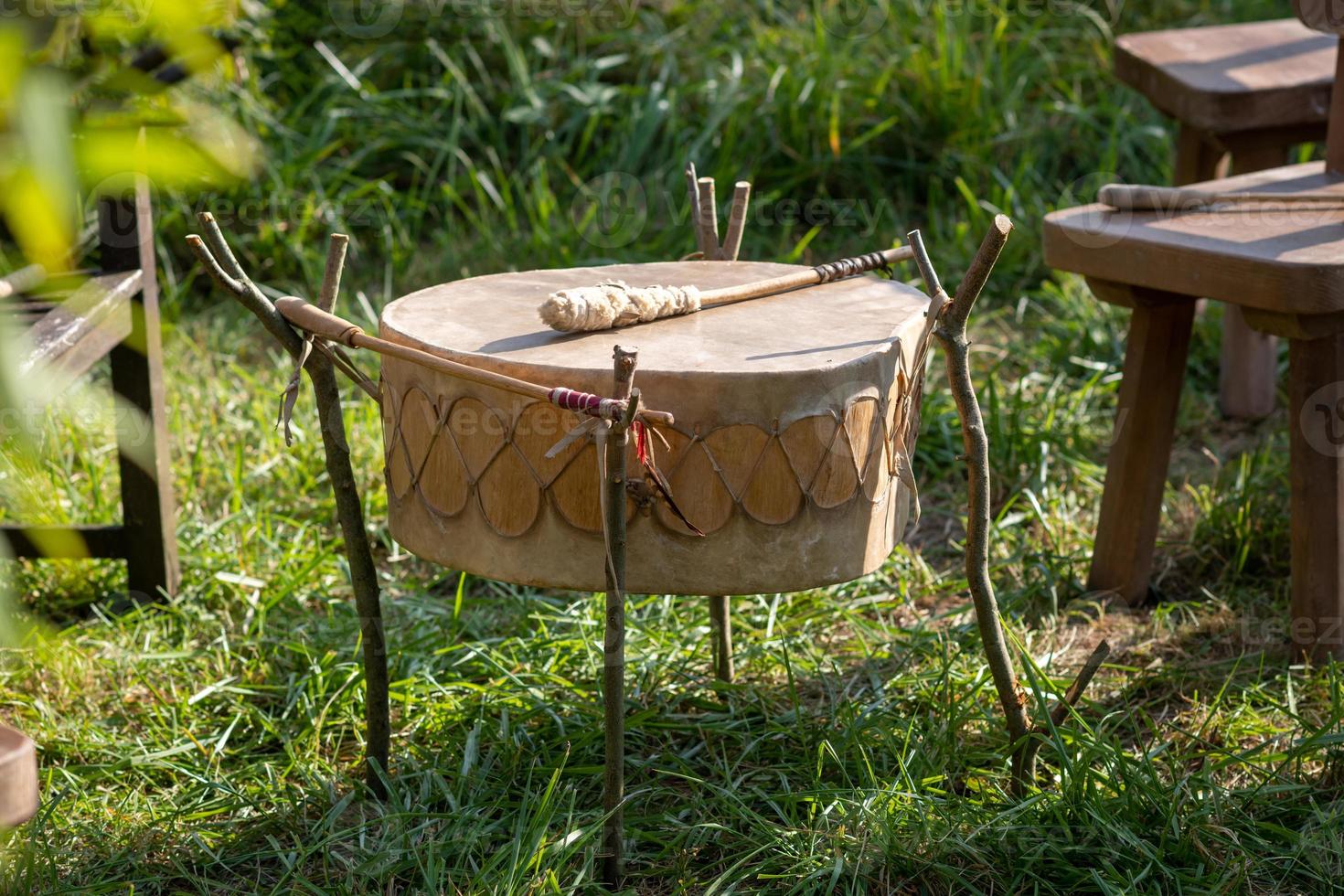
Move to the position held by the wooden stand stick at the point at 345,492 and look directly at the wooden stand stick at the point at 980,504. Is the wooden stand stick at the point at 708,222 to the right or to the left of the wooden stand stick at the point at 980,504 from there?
left

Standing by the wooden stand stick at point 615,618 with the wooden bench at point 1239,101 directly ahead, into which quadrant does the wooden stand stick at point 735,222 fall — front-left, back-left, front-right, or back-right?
front-left
